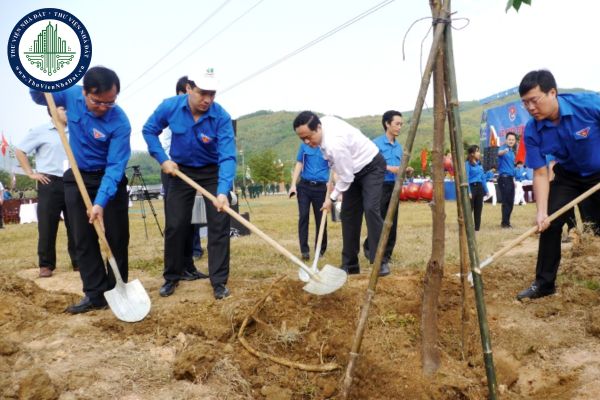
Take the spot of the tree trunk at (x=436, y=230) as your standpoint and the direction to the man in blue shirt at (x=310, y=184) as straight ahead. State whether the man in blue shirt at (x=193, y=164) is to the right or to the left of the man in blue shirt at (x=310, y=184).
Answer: left

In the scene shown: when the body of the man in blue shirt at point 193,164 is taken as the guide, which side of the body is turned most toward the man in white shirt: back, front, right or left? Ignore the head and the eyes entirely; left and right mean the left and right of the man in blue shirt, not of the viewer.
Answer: left

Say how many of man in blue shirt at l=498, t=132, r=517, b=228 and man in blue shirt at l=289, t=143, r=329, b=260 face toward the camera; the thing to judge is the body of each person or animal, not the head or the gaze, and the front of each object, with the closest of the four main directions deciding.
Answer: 2

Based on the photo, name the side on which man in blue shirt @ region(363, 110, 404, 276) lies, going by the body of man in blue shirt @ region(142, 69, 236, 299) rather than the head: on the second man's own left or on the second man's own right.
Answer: on the second man's own left

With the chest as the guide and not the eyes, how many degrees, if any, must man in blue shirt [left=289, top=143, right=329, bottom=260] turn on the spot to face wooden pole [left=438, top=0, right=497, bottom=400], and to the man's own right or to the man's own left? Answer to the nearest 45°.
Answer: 0° — they already face it

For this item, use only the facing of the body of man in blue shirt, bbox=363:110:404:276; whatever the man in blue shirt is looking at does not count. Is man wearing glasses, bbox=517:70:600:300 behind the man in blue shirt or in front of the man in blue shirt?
in front

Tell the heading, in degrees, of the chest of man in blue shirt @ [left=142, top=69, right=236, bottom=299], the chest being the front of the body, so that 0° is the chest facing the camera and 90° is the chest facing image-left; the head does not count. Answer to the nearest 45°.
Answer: approximately 0°

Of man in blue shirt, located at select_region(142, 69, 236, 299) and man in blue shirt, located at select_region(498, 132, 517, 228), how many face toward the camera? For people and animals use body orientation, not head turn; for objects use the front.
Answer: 2

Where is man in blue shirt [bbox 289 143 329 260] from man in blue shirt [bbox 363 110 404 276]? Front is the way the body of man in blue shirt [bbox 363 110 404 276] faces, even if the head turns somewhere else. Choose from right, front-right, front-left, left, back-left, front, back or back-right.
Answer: back-right

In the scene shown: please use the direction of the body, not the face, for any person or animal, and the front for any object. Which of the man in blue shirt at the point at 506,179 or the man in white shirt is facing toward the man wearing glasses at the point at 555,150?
the man in blue shirt

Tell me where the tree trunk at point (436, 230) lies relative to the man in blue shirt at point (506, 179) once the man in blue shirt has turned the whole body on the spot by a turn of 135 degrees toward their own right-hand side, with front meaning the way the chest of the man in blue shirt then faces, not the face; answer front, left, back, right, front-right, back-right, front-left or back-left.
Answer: back-left

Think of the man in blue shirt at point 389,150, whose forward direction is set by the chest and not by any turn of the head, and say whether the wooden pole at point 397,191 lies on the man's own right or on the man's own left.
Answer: on the man's own right
